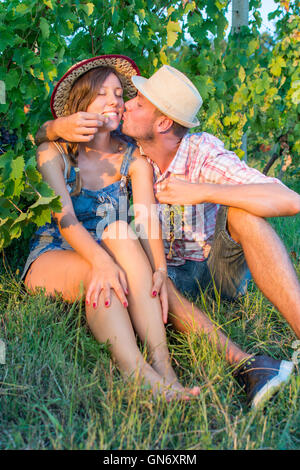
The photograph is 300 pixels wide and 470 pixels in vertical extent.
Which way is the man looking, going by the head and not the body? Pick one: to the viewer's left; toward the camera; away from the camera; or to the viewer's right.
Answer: to the viewer's left

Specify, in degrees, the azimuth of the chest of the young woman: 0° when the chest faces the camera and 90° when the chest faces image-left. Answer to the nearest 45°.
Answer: approximately 315°
